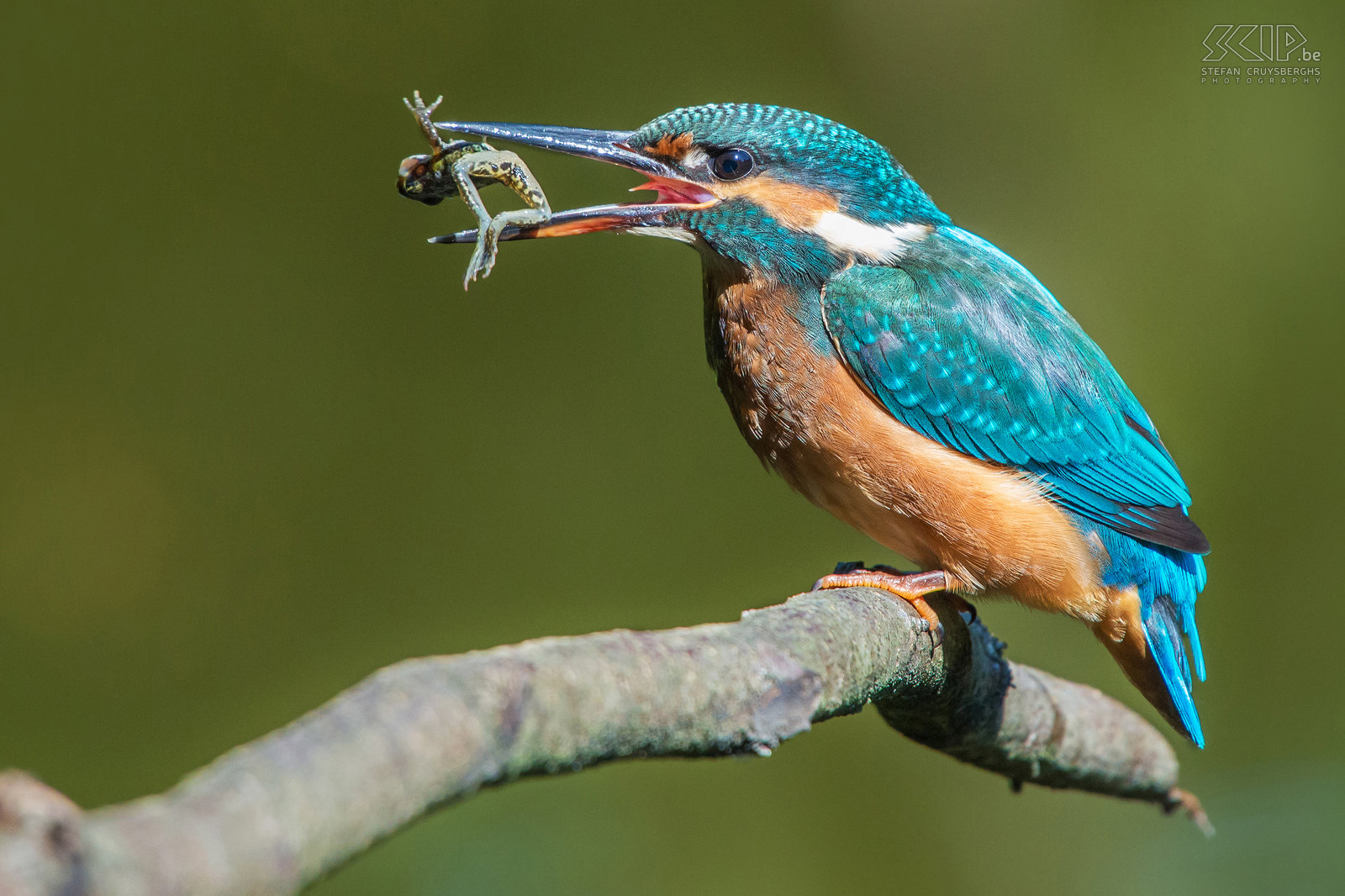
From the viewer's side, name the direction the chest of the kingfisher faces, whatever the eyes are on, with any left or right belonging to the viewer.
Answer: facing to the left of the viewer
